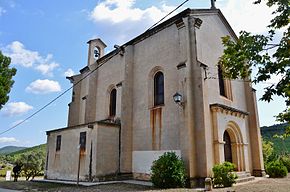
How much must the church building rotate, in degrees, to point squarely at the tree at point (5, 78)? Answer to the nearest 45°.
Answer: approximately 135° to its right

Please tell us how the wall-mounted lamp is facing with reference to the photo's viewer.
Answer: facing the viewer and to the left of the viewer

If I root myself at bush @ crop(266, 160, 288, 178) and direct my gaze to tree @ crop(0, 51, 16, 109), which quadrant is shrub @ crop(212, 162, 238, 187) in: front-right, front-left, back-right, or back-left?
front-left

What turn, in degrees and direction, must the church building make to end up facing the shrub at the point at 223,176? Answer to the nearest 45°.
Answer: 0° — it already faces it

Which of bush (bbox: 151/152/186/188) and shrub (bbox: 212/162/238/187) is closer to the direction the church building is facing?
the shrub

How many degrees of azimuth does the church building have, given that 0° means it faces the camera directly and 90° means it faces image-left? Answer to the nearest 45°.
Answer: approximately 315°

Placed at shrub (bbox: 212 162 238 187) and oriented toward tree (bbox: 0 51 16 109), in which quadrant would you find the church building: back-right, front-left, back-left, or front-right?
front-right
